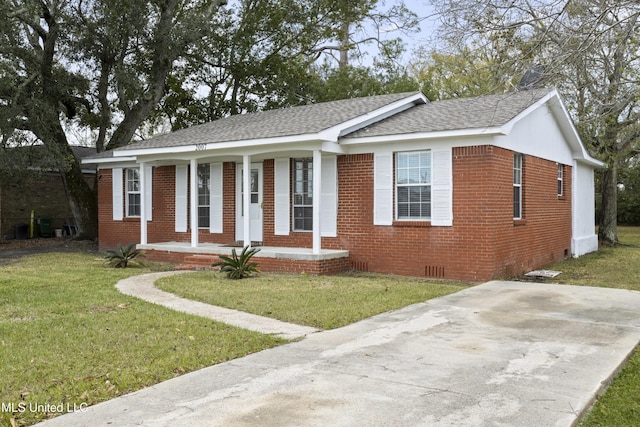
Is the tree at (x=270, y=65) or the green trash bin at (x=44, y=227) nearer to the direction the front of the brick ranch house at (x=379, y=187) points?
the green trash bin

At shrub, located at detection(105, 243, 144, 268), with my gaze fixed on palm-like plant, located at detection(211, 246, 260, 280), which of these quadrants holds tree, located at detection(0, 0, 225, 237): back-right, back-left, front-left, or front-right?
back-left

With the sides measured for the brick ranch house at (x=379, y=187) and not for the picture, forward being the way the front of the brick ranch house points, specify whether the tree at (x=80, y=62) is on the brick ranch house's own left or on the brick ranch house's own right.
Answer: on the brick ranch house's own right

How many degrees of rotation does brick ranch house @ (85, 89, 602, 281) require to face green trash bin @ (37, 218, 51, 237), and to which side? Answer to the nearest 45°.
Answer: approximately 90° to its right

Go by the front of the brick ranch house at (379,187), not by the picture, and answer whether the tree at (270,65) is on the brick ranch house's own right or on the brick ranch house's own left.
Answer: on the brick ranch house's own right

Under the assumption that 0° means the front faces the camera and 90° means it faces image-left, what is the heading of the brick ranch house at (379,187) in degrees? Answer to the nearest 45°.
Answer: approximately 45°
